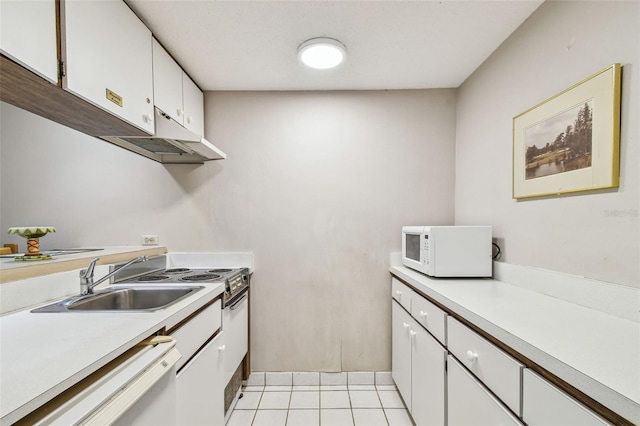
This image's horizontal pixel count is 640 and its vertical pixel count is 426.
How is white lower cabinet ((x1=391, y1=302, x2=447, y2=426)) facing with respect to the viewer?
to the viewer's left

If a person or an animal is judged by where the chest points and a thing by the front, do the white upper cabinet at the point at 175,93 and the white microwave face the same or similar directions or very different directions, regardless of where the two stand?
very different directions

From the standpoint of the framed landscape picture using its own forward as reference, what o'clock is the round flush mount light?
The round flush mount light is roughly at 1 o'clock from the framed landscape picture.

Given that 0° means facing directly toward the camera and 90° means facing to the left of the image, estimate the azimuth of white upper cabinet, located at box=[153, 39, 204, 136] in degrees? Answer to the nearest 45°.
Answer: approximately 315°
